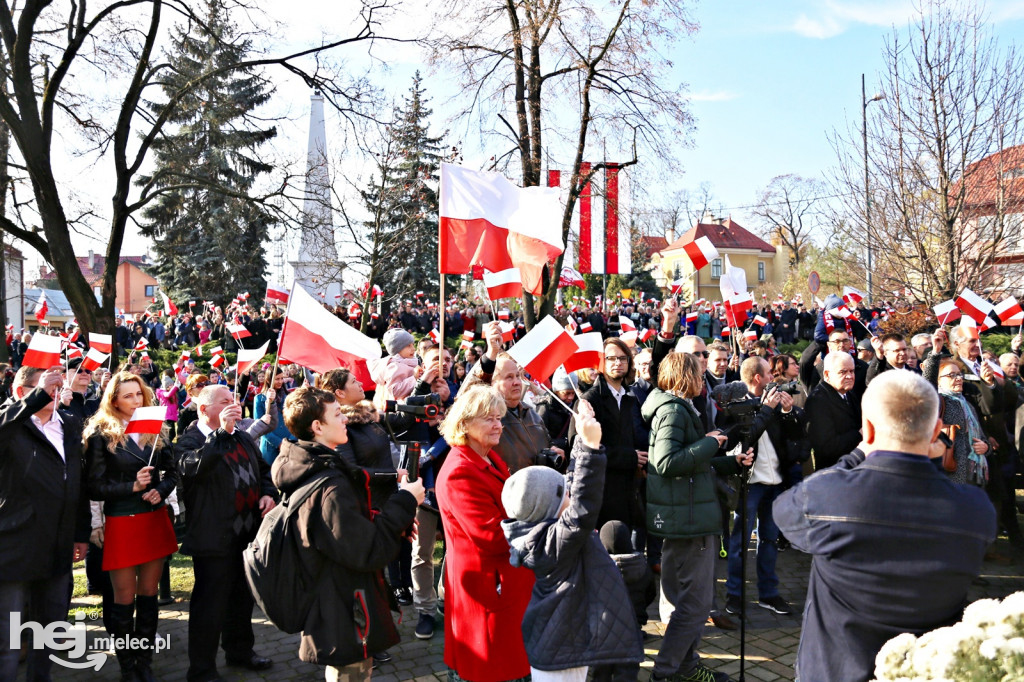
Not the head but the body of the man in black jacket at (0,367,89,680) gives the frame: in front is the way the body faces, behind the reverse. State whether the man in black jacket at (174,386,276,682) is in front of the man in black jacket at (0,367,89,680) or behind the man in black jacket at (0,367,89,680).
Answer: in front

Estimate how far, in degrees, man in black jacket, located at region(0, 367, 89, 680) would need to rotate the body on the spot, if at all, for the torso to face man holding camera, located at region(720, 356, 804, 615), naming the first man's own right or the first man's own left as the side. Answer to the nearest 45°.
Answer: approximately 45° to the first man's own left

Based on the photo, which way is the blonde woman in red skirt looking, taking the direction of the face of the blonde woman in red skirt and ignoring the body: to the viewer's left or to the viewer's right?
to the viewer's right

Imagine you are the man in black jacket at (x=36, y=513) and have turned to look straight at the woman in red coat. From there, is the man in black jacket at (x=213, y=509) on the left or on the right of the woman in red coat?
left

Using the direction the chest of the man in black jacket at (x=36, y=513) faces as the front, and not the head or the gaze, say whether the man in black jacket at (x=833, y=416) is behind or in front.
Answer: in front
